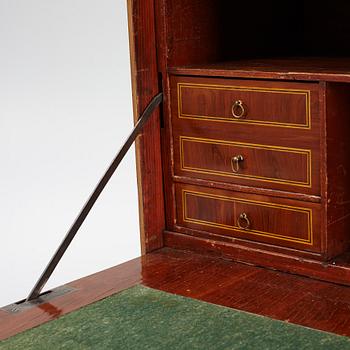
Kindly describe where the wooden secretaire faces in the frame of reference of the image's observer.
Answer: facing the viewer and to the left of the viewer

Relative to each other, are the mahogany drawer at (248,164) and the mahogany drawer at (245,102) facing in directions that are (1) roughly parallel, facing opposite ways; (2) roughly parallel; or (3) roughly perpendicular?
roughly parallel

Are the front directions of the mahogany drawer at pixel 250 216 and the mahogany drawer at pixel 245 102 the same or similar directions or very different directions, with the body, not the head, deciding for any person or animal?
same or similar directions

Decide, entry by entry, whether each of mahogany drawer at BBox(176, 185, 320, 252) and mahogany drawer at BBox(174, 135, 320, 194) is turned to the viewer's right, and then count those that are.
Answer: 0

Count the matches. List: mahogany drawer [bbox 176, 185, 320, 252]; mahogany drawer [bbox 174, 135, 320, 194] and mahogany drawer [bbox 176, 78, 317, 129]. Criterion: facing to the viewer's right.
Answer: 0

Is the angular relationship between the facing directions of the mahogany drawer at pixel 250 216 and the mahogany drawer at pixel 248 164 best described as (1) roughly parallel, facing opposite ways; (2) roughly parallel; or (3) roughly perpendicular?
roughly parallel

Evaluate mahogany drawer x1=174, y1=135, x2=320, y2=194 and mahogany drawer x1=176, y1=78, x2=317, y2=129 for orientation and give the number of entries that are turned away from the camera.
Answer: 0

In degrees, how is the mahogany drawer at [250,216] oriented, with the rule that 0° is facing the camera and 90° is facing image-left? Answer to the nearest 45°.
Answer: approximately 45°
